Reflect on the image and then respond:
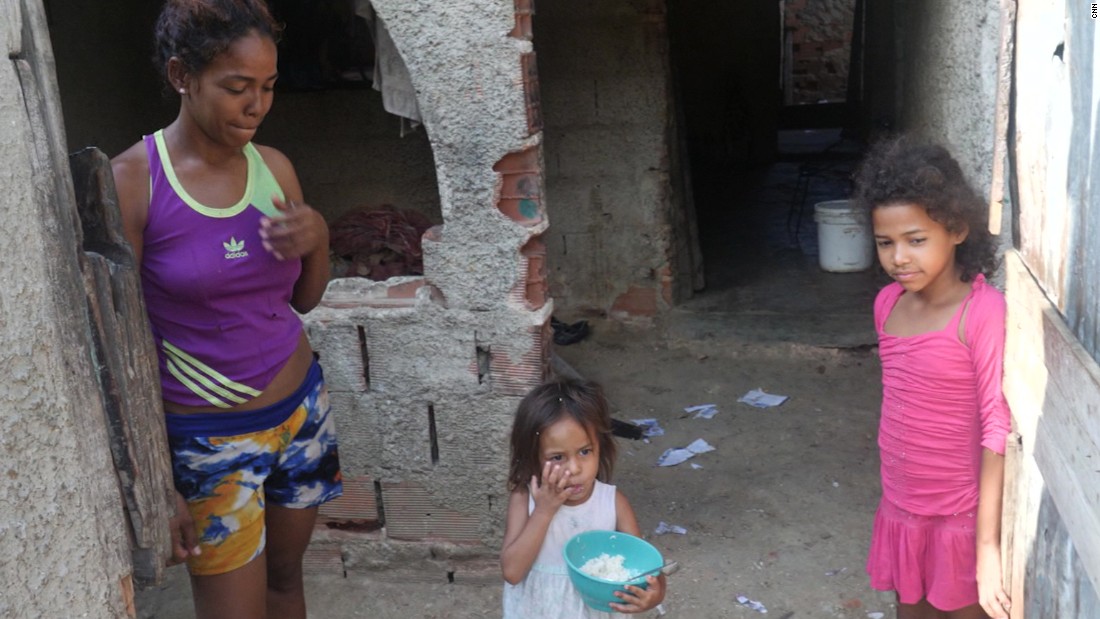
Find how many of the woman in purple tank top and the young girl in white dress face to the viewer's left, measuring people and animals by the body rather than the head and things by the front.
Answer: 0

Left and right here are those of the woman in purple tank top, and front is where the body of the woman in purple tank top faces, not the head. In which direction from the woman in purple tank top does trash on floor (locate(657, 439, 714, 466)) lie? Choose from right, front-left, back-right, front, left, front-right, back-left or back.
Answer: left

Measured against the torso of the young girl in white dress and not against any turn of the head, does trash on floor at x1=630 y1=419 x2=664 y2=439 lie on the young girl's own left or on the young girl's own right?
on the young girl's own left

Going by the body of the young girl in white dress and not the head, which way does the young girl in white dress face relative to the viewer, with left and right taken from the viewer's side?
facing the viewer and to the right of the viewer

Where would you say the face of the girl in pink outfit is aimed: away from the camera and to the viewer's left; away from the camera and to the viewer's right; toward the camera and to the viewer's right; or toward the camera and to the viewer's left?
toward the camera and to the viewer's left

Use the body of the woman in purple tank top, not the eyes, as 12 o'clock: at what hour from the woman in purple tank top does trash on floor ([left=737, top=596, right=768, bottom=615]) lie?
The trash on floor is roughly at 10 o'clock from the woman in purple tank top.

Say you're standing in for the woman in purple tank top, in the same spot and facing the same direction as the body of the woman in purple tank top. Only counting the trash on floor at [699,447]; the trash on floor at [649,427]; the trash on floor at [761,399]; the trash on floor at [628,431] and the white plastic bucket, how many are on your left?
5

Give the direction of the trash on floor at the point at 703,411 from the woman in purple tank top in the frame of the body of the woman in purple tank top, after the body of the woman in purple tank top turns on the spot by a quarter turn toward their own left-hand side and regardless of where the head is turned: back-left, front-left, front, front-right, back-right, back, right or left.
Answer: front

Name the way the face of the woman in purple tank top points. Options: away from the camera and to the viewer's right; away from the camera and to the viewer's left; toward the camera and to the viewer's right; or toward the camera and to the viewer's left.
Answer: toward the camera and to the viewer's right

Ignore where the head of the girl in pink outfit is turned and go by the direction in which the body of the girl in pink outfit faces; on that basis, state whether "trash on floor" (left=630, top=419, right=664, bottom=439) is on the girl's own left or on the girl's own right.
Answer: on the girl's own right
